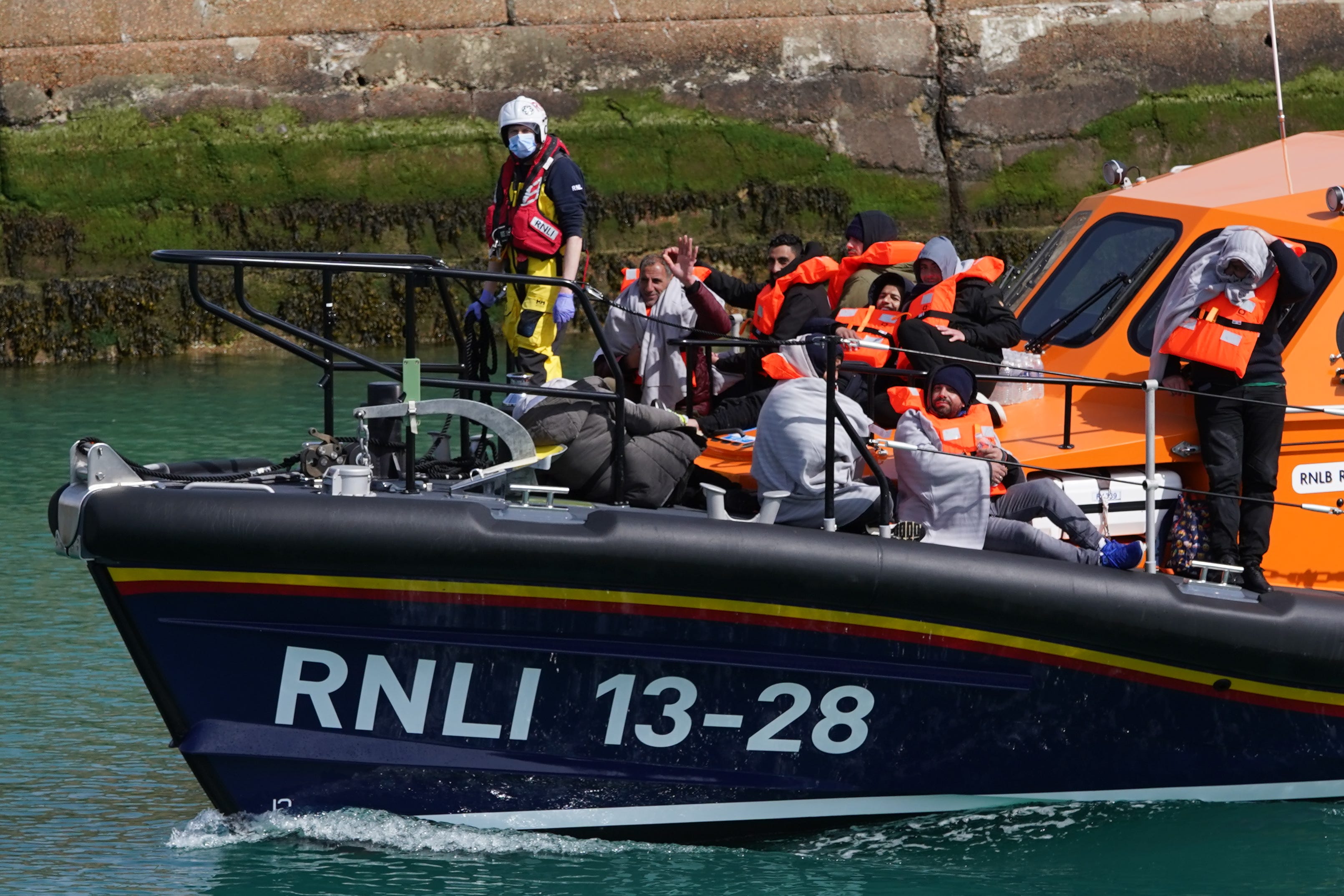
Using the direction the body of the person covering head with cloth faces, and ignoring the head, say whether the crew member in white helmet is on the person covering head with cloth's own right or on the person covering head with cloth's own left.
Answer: on the person covering head with cloth's own right

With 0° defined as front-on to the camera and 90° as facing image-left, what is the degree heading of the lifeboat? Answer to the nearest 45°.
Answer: approximately 90°

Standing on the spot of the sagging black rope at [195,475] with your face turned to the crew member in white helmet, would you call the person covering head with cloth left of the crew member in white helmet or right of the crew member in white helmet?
right
